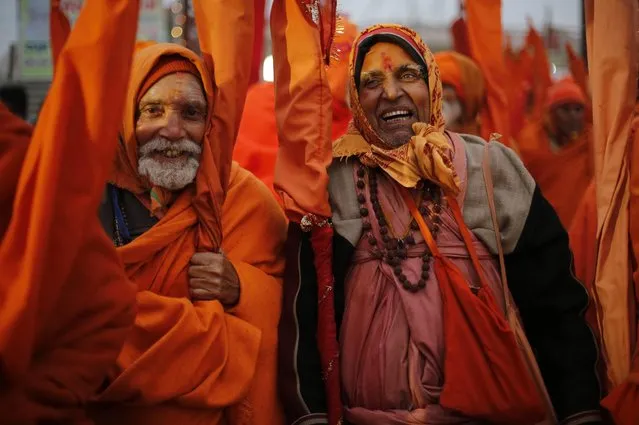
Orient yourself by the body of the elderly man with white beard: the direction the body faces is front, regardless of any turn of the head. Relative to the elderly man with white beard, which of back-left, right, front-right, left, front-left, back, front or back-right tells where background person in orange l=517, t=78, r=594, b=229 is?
back-left

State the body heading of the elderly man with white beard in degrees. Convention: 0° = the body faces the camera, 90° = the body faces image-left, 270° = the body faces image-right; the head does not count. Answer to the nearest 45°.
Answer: approximately 0°

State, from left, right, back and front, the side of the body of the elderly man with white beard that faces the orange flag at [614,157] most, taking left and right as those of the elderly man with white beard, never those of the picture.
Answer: left
